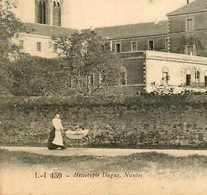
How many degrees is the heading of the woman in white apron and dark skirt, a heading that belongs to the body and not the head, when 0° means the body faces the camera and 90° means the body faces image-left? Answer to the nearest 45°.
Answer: approximately 315°

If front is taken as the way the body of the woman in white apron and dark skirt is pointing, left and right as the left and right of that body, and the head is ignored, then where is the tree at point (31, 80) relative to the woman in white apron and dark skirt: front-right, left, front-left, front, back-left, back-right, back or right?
back-left

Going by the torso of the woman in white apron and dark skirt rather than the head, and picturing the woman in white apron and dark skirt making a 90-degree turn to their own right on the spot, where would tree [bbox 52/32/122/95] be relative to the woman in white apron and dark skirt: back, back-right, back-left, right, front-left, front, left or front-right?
back-right

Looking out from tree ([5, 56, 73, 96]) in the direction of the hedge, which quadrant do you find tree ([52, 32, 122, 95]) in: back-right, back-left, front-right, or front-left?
front-left

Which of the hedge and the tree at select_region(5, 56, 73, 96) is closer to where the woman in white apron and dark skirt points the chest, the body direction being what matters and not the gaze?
the hedge
